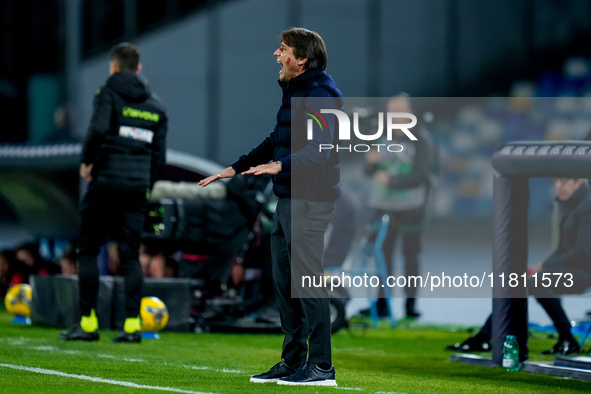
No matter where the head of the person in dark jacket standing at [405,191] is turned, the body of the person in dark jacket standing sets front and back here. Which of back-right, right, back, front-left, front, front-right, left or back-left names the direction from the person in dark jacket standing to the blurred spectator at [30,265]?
front-right

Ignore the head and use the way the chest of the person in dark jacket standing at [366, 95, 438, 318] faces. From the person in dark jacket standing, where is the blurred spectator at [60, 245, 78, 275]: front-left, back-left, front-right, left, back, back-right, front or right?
front-right

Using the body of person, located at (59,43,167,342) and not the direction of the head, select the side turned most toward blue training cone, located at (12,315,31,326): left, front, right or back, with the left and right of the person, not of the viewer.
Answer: front

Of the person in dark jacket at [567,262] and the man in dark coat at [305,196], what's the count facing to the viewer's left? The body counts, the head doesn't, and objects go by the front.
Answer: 2

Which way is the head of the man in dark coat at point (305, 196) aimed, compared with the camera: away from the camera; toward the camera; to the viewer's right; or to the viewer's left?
to the viewer's left

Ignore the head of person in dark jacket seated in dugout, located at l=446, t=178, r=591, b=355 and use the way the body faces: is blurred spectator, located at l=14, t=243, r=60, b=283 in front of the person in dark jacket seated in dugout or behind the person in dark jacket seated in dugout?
in front

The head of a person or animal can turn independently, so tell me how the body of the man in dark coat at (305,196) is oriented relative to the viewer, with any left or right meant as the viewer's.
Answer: facing to the left of the viewer

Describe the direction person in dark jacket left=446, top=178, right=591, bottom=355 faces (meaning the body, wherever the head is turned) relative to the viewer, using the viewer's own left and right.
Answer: facing to the left of the viewer

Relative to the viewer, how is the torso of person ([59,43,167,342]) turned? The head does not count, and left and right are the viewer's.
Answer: facing away from the viewer and to the left of the viewer

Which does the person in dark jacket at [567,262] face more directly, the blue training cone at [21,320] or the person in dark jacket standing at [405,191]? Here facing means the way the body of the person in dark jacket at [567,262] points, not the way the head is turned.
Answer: the blue training cone
